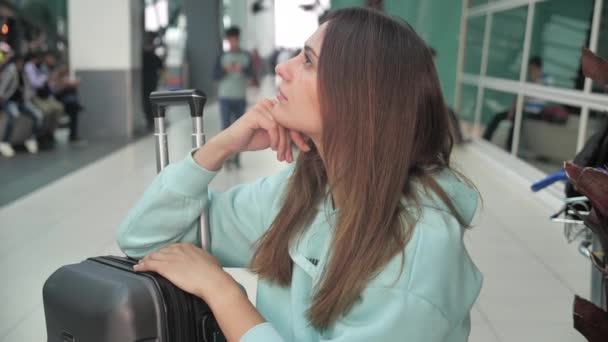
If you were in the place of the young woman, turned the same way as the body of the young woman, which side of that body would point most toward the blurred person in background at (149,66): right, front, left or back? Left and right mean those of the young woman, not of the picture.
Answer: right

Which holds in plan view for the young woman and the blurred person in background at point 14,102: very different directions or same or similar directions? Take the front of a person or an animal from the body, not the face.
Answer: very different directions

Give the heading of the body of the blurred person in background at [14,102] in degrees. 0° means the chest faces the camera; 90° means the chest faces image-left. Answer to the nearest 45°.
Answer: approximately 315°

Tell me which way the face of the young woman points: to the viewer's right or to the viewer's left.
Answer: to the viewer's left

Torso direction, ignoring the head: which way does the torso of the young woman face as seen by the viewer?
to the viewer's left

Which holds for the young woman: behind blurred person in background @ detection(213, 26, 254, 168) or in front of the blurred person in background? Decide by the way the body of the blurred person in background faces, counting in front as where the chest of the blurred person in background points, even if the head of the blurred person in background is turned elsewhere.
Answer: in front
